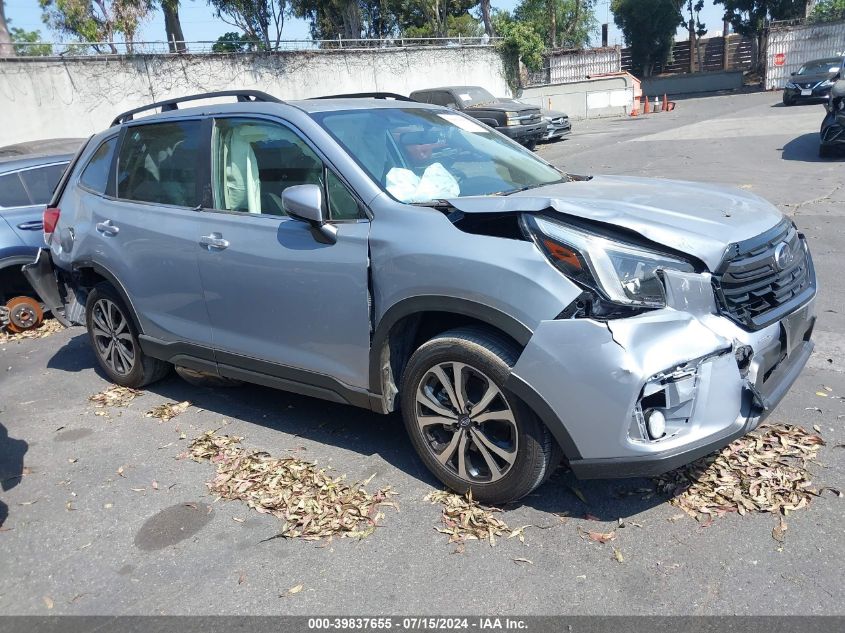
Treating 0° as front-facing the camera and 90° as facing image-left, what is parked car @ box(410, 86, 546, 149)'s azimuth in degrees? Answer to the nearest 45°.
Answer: approximately 315°

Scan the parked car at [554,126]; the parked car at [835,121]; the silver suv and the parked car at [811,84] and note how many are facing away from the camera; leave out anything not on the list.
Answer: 0

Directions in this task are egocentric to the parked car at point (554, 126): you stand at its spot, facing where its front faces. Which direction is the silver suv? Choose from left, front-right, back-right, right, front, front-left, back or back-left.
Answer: front-right

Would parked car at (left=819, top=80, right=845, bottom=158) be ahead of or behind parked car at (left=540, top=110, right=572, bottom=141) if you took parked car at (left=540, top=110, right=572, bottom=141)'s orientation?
ahead

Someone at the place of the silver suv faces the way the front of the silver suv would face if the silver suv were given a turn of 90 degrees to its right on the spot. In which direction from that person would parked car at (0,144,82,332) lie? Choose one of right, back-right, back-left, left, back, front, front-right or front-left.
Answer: right

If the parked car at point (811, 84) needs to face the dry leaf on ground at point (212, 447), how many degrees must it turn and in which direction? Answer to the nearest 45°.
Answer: approximately 45° to its left

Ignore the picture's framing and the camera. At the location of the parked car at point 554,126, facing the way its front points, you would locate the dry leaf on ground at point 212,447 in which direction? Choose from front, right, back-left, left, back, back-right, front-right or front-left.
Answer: front-right

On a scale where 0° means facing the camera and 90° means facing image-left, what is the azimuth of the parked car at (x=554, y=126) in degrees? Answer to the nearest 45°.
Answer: approximately 315°

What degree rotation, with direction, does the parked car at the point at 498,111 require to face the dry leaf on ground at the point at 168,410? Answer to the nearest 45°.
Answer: approximately 45° to its right

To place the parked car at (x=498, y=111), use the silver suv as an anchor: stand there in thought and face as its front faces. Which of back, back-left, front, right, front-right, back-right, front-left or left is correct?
back-left

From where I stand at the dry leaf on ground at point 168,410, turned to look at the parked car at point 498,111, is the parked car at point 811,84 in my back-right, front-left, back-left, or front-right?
front-right

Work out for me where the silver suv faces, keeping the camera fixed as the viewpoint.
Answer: facing the viewer and to the right of the viewer

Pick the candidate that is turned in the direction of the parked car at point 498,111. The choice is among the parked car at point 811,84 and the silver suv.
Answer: the parked car at point 811,84

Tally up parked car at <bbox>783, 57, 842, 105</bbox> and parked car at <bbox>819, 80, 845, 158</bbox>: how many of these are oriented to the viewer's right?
0

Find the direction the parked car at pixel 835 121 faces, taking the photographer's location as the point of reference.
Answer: facing the viewer and to the left of the viewer
